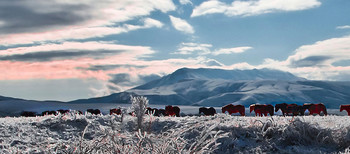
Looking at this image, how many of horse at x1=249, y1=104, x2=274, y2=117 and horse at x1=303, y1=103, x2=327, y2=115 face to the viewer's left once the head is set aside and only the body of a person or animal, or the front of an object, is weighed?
2

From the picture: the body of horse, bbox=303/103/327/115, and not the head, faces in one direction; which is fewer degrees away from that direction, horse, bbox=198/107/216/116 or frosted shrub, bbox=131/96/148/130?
the horse

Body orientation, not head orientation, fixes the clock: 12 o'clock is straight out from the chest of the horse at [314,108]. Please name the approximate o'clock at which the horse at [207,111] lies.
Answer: the horse at [207,111] is roughly at 12 o'clock from the horse at [314,108].

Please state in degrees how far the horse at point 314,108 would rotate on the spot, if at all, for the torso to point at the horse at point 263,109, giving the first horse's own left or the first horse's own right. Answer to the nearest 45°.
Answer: approximately 45° to the first horse's own left

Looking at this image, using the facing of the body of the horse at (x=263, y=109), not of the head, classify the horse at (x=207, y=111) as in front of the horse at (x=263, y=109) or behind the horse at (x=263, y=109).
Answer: in front

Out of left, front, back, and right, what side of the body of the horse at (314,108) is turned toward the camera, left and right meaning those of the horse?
left

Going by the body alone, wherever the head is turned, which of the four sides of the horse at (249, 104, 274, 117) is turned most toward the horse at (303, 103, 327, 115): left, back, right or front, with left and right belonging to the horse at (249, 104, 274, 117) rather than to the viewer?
back

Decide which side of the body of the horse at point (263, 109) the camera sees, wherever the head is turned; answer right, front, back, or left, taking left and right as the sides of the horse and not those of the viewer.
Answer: left
